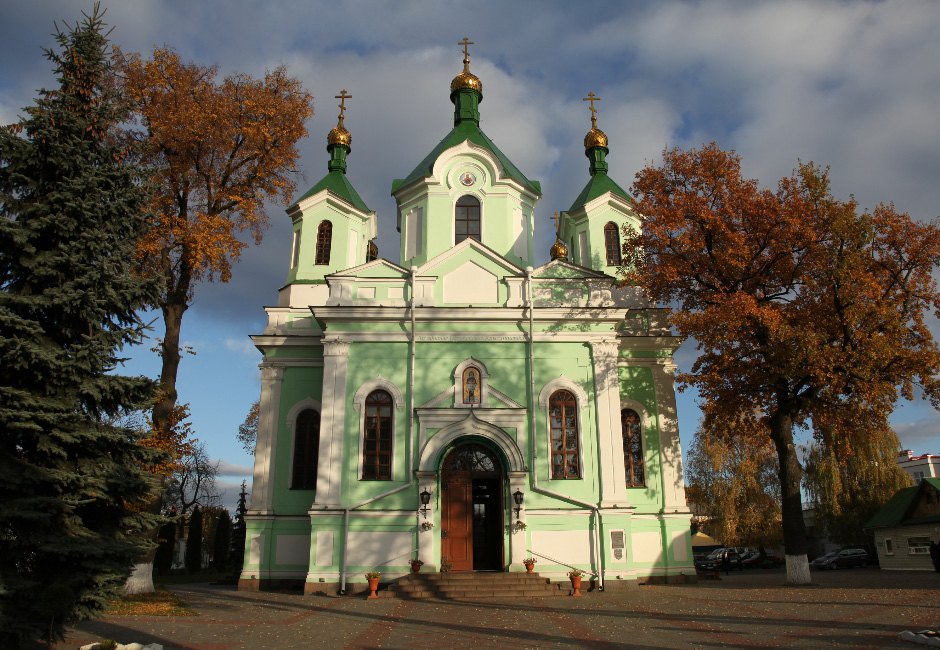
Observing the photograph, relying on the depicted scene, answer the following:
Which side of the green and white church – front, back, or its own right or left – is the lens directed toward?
front

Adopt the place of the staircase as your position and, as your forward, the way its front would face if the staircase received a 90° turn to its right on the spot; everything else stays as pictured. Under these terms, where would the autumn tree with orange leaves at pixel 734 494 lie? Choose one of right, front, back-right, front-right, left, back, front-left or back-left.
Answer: back-right

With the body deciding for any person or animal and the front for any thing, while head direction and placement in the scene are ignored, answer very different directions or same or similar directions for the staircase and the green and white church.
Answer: same or similar directions

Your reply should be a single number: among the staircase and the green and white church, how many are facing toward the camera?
2

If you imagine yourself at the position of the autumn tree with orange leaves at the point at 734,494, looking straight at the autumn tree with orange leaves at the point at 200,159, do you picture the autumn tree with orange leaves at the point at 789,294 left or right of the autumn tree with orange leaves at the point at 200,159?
left

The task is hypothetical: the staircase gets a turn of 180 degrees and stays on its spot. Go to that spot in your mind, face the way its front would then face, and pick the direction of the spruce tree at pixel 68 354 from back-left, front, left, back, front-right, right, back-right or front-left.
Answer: back-left

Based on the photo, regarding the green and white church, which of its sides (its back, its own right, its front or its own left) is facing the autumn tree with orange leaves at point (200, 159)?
right

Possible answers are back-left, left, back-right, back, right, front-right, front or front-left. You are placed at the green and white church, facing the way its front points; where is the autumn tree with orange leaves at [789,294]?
left
